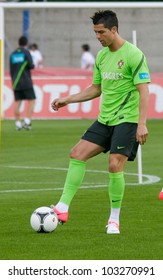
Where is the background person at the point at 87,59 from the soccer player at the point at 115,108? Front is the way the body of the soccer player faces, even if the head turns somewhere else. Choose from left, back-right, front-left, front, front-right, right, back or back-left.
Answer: back-right

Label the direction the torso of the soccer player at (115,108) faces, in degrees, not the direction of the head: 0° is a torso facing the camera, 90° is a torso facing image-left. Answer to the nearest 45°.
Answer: approximately 45°

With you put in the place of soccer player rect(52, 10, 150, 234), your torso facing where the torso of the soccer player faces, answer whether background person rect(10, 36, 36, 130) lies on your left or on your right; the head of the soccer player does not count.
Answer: on your right

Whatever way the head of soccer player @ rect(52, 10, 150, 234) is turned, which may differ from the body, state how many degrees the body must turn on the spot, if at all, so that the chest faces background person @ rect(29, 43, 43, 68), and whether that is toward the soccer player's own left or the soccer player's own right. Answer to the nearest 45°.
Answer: approximately 135° to the soccer player's own right
